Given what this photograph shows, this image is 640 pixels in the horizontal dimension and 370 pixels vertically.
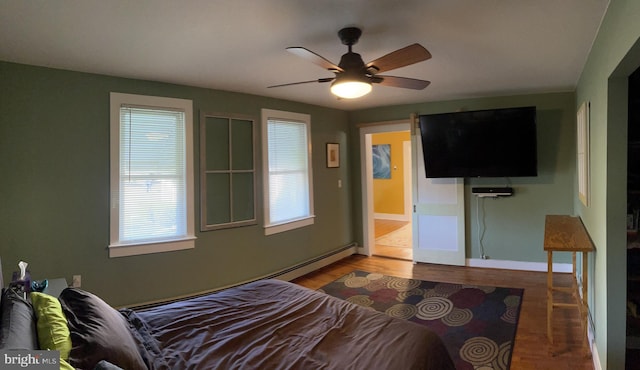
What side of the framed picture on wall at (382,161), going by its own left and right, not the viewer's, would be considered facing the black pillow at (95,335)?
front

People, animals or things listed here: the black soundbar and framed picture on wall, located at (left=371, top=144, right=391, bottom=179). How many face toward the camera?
2

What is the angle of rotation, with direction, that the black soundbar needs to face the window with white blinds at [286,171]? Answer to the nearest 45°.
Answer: approximately 45° to its right

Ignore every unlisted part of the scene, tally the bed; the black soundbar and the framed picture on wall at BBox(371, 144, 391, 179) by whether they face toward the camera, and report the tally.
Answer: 2

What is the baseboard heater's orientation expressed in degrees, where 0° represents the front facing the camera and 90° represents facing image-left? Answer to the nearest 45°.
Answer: approximately 315°

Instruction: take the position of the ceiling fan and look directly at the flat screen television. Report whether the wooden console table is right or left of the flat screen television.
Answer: right

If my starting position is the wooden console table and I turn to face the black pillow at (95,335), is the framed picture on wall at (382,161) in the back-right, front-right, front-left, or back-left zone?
back-right

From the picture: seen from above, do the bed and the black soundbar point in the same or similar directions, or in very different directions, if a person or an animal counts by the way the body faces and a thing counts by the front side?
very different directions

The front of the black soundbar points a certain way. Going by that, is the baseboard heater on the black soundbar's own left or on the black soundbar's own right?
on the black soundbar's own right

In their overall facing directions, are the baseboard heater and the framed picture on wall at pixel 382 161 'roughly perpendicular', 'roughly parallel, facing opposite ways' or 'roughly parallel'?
roughly perpendicular
